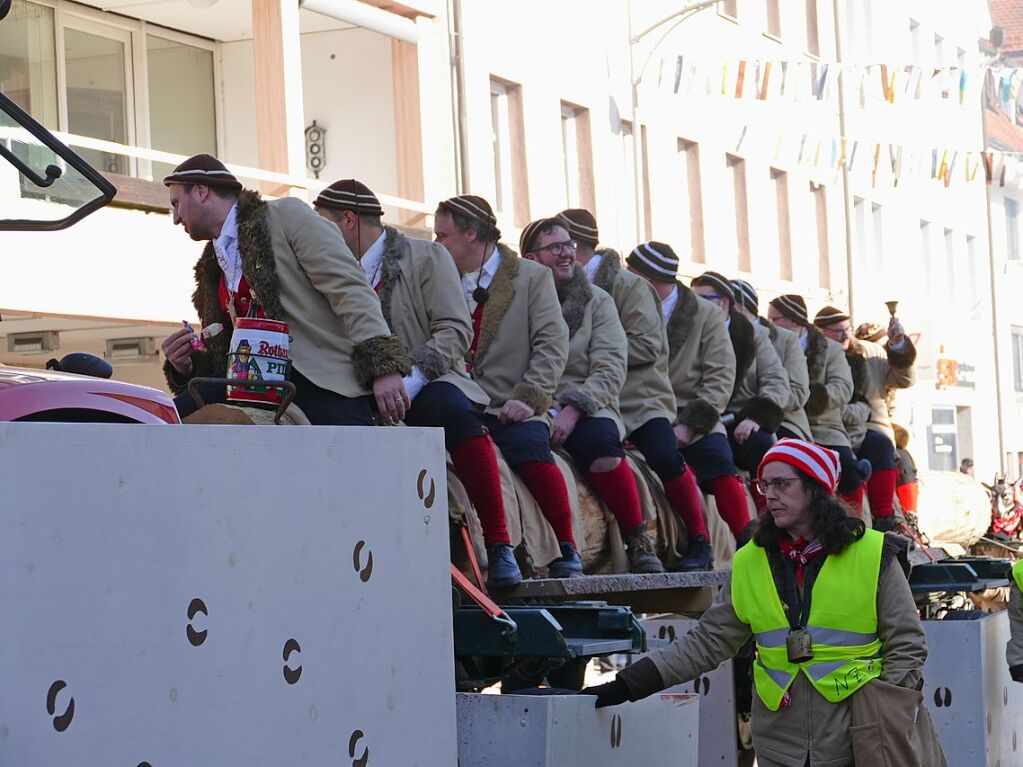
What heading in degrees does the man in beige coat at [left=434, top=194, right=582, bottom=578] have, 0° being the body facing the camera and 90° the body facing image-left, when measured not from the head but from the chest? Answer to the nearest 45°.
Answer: approximately 45°

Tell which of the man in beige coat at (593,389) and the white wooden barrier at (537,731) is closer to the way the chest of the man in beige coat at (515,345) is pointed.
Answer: the white wooden barrier

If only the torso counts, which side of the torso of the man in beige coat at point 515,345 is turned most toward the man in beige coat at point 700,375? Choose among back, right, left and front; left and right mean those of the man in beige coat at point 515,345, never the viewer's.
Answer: back

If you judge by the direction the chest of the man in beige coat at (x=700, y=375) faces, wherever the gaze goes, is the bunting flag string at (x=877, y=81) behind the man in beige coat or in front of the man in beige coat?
behind

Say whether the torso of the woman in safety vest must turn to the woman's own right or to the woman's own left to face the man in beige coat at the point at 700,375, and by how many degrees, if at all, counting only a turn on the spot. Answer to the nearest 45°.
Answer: approximately 135° to the woman's own right

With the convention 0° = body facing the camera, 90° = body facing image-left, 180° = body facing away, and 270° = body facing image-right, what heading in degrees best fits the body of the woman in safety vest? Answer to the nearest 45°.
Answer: approximately 45°

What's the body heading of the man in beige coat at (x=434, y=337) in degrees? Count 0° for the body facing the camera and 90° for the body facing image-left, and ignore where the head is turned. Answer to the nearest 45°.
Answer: approximately 45°

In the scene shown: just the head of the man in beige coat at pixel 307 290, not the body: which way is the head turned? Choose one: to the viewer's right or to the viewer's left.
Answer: to the viewer's left
